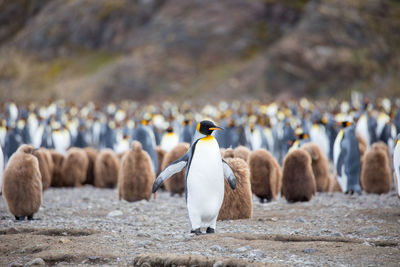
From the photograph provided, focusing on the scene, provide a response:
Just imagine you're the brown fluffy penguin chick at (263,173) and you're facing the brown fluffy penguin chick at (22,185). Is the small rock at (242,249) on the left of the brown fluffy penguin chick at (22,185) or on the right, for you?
left

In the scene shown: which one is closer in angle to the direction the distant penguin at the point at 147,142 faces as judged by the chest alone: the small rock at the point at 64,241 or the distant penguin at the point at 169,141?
the distant penguin

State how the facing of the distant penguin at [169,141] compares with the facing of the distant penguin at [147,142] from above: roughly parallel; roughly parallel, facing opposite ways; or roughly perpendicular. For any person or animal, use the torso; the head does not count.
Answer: roughly parallel, facing opposite ways

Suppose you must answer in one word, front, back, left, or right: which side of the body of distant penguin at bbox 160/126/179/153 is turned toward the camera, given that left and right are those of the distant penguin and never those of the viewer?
front

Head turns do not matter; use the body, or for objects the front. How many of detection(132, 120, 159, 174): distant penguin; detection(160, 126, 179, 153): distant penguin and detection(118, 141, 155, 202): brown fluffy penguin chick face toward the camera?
1

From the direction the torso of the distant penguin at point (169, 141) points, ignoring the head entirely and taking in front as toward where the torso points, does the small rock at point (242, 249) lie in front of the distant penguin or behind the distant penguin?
in front

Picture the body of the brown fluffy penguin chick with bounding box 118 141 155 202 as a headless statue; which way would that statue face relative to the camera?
away from the camera

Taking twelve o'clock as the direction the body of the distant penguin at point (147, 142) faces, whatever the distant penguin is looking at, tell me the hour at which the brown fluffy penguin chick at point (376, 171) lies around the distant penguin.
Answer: The brown fluffy penguin chick is roughly at 4 o'clock from the distant penguin.

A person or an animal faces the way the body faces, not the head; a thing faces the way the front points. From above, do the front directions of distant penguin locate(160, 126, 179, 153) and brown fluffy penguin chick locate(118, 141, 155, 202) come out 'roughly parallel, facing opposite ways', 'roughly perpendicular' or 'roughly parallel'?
roughly parallel, facing opposite ways

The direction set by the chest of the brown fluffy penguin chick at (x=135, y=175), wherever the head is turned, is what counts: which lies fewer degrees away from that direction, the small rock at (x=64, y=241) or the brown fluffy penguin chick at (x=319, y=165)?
the brown fluffy penguin chick

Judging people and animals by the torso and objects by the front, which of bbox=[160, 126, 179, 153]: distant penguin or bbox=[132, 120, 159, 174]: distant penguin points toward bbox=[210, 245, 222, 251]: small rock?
bbox=[160, 126, 179, 153]: distant penguin

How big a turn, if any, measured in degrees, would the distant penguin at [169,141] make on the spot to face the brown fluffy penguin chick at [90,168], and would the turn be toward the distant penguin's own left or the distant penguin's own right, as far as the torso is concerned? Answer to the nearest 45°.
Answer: approximately 45° to the distant penguin's own right

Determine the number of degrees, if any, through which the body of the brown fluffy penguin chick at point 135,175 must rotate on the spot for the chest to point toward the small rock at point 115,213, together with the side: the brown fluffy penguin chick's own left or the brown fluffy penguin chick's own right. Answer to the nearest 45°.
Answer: approximately 180°

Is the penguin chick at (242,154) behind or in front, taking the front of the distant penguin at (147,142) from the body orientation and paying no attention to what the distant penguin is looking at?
behind
